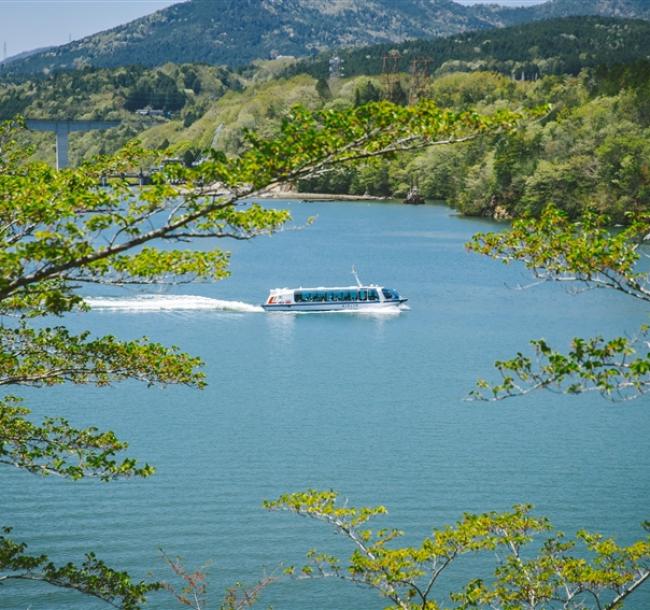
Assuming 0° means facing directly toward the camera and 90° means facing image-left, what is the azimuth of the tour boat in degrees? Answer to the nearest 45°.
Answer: approximately 270°
